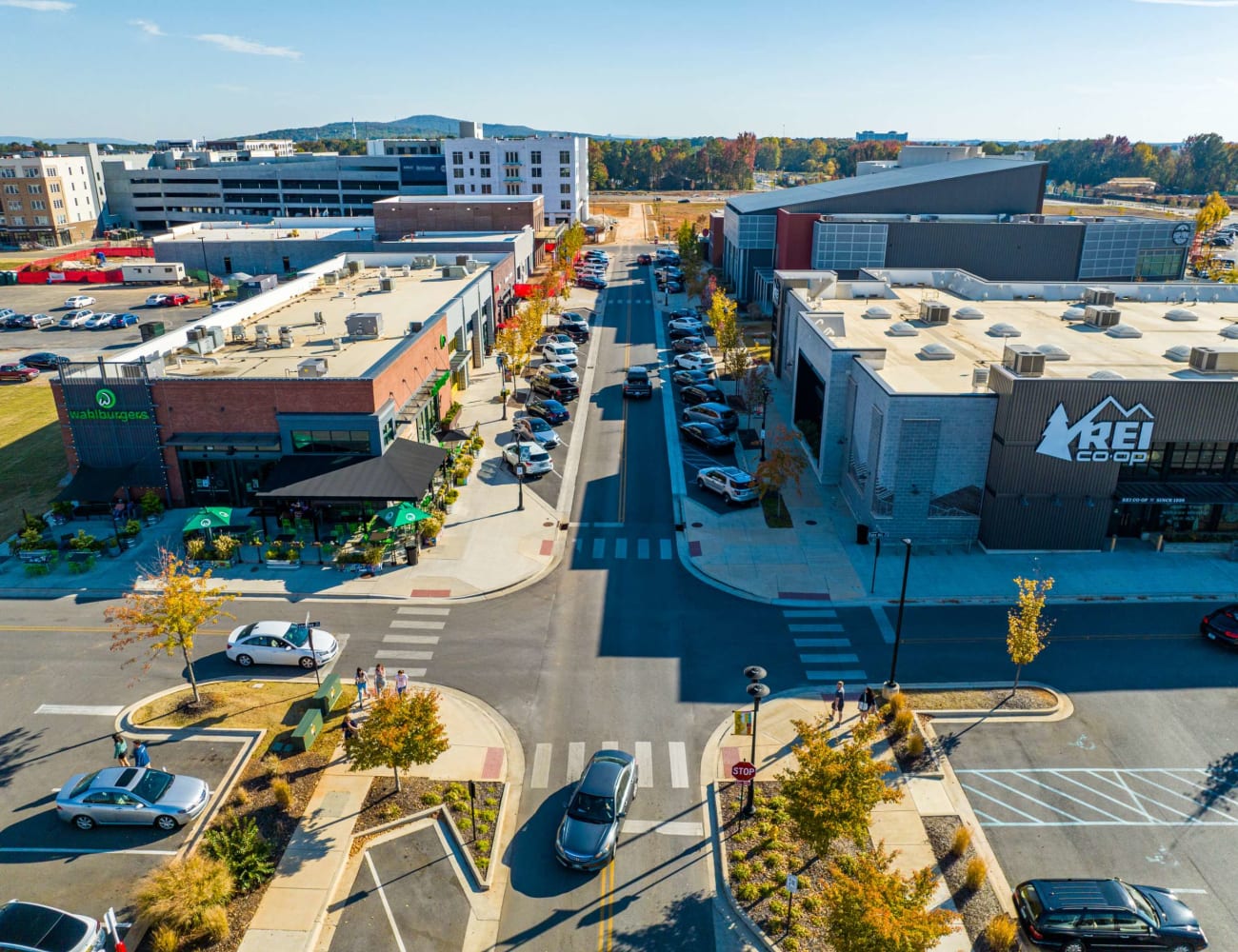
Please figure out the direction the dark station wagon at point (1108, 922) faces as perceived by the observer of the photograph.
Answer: facing to the right of the viewer

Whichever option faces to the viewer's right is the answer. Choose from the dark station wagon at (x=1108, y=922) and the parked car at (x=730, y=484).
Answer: the dark station wagon

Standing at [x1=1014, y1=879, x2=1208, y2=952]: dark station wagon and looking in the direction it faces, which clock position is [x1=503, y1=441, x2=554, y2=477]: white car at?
The white car is roughly at 7 o'clock from the dark station wagon.

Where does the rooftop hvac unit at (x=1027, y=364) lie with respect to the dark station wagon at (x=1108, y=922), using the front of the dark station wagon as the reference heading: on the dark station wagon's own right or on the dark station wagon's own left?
on the dark station wagon's own left

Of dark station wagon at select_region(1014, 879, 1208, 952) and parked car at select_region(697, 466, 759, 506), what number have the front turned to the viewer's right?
1

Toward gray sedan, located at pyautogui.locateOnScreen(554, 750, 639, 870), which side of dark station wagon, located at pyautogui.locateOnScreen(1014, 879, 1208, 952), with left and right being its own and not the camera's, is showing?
back

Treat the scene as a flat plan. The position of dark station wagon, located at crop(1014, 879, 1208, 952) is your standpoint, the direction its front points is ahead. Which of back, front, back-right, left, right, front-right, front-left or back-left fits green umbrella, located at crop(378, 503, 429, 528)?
back

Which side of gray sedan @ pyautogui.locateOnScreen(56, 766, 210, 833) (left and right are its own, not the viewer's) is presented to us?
right

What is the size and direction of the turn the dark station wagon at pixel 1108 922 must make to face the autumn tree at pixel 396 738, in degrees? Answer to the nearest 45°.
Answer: approximately 180°

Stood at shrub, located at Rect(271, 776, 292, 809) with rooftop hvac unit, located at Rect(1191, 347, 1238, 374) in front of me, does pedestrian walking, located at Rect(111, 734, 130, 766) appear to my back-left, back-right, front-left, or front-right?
back-left

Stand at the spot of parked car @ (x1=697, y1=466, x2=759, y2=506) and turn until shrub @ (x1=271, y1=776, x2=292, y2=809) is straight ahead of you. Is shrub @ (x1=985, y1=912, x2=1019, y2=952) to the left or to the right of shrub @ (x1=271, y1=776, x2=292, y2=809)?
left
